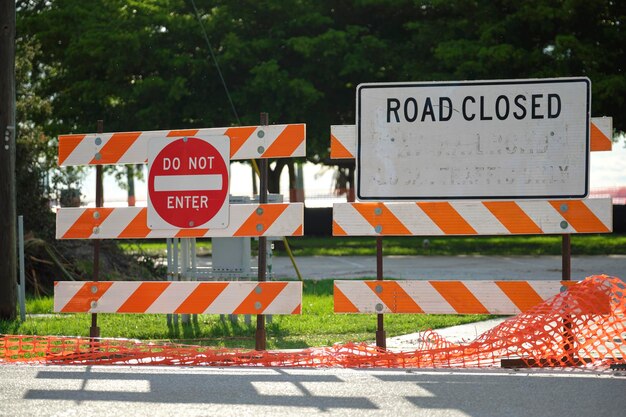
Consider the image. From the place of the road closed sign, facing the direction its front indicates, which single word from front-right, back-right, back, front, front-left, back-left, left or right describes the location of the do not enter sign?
right

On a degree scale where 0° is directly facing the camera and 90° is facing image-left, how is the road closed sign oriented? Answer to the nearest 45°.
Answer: approximately 0°

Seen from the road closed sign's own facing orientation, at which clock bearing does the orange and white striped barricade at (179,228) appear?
The orange and white striped barricade is roughly at 3 o'clock from the road closed sign.
